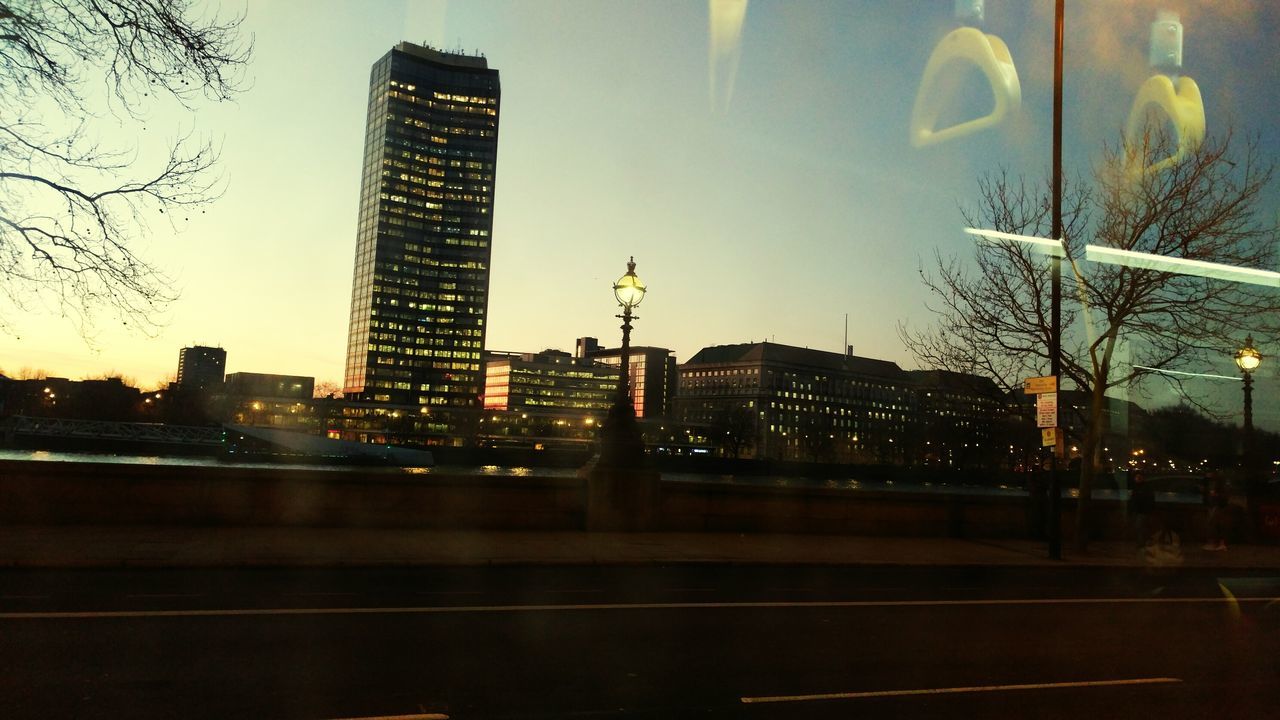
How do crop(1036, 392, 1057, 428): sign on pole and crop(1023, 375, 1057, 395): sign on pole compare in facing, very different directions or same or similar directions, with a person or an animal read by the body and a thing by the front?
same or similar directions

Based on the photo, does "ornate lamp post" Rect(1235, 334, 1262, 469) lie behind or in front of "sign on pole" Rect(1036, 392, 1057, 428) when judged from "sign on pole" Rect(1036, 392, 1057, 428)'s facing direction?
behind

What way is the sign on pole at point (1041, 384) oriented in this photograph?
toward the camera

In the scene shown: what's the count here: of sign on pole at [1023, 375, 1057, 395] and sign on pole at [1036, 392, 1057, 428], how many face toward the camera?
2
